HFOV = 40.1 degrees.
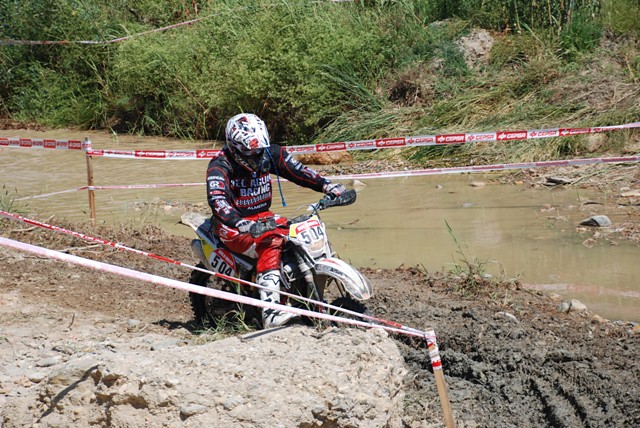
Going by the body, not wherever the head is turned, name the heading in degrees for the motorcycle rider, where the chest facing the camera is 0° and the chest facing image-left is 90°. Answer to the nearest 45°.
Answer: approximately 315°

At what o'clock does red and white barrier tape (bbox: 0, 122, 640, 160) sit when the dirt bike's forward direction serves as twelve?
The red and white barrier tape is roughly at 8 o'clock from the dirt bike.

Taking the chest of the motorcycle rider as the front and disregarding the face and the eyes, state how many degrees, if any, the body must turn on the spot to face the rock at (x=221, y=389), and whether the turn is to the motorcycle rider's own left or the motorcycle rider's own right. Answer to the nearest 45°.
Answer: approximately 45° to the motorcycle rider's own right

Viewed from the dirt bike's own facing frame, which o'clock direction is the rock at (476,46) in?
The rock is roughly at 8 o'clock from the dirt bike.

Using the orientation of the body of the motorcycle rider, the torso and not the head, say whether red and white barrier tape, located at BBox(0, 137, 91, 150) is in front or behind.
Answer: behind

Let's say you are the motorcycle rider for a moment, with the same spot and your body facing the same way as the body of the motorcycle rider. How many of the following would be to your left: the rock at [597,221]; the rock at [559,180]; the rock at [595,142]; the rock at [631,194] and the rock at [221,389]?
4

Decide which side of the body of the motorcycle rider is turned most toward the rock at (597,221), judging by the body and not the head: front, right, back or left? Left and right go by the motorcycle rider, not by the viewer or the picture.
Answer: left

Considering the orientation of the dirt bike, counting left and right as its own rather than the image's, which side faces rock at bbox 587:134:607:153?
left

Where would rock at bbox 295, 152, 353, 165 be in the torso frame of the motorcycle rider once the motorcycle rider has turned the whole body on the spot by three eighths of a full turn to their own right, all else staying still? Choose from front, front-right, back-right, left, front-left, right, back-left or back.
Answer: right

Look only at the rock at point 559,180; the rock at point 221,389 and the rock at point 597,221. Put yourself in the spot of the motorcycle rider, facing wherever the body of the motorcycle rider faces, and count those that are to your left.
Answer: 2

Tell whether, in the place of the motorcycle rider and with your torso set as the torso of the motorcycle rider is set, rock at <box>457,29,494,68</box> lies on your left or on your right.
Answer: on your left

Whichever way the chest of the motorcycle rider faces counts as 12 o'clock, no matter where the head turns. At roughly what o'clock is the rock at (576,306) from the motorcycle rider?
The rock is roughly at 10 o'clock from the motorcycle rider.

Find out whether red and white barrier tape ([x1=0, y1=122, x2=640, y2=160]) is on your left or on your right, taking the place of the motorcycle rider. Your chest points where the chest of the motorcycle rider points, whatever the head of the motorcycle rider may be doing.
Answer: on your left

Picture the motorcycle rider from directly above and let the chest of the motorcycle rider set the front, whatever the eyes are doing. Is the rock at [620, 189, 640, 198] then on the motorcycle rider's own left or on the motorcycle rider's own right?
on the motorcycle rider's own left

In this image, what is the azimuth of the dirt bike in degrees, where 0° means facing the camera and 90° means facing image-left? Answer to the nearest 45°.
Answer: approximately 315°
